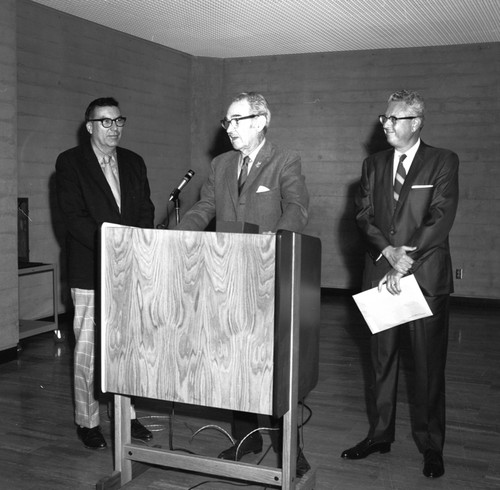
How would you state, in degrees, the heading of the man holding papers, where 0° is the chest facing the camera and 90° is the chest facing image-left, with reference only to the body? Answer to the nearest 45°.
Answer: approximately 45°

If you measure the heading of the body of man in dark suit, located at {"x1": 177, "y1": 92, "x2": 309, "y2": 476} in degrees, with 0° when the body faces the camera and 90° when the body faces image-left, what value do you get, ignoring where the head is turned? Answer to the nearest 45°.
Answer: approximately 45°

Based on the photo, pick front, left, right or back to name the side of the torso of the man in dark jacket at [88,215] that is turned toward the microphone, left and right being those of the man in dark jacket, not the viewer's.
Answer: left

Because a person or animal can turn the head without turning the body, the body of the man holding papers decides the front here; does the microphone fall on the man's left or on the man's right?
on the man's right
